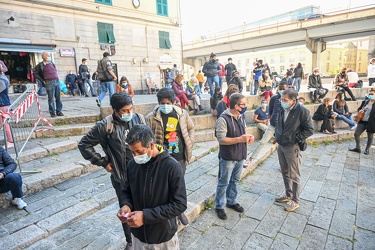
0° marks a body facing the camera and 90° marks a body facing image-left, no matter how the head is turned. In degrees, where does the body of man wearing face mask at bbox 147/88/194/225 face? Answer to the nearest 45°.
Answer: approximately 0°

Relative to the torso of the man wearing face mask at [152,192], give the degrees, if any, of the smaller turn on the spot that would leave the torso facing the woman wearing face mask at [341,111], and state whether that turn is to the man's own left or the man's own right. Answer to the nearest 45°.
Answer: approximately 180°

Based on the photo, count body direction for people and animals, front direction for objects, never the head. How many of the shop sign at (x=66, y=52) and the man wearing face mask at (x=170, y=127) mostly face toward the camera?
2

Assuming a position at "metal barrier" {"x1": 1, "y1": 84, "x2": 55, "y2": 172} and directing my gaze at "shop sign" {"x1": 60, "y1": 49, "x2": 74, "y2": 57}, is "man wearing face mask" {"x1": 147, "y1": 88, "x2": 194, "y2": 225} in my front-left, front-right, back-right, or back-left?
back-right

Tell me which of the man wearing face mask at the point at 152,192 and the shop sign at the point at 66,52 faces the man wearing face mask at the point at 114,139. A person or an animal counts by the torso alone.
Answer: the shop sign

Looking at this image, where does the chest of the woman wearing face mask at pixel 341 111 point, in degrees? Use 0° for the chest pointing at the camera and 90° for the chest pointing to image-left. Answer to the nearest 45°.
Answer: approximately 315°

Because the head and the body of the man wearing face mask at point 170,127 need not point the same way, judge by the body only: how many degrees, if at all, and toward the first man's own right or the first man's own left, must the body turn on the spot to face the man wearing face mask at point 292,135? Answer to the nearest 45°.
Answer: approximately 90° to the first man's own left

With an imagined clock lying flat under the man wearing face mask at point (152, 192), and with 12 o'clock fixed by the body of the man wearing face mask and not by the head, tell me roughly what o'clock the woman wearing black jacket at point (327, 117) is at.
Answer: The woman wearing black jacket is roughly at 6 o'clock from the man wearing face mask.

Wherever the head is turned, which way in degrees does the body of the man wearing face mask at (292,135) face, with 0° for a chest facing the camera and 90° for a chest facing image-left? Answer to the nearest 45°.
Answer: approximately 45°
